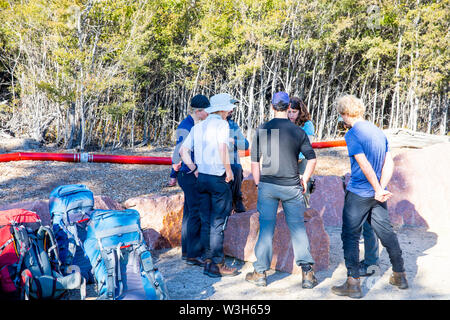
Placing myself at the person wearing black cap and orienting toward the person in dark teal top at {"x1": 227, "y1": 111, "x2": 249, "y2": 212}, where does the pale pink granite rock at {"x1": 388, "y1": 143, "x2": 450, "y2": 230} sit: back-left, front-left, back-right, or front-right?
front-right

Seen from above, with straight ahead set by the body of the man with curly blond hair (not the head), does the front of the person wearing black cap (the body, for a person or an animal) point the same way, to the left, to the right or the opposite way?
to the right

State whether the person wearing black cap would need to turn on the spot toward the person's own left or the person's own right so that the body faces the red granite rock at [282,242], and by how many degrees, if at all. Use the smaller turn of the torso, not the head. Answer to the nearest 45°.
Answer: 0° — they already face it

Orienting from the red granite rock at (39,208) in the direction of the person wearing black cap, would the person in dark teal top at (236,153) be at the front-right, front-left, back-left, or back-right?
front-left

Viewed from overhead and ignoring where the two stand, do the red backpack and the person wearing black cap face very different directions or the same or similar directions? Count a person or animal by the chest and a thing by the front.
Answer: very different directions

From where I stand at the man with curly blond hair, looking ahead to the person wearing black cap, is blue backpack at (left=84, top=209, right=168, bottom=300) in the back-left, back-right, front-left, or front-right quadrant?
front-left

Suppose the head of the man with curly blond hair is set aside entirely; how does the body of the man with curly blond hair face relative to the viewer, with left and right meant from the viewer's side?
facing away from the viewer and to the left of the viewer

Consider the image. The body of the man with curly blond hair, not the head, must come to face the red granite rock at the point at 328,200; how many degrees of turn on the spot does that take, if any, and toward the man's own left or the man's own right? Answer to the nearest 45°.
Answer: approximately 45° to the man's own right
